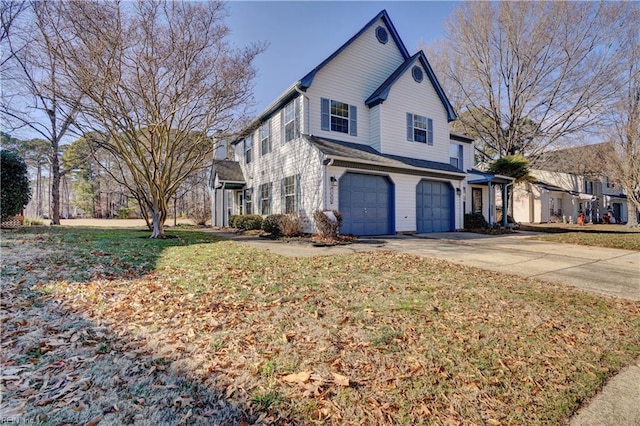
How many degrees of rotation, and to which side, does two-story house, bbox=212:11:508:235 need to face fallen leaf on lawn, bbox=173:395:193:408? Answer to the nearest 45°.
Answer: approximately 45° to its right

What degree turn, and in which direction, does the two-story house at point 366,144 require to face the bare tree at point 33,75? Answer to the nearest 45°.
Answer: approximately 90° to its right

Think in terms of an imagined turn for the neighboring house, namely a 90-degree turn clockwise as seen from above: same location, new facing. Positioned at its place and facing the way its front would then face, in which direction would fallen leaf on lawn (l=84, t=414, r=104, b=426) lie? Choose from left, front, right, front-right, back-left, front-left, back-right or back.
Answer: front-left

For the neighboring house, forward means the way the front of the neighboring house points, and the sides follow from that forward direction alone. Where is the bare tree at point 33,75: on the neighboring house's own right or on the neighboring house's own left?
on the neighboring house's own right

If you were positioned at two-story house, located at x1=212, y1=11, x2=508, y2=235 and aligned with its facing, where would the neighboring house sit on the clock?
The neighboring house is roughly at 9 o'clock from the two-story house.

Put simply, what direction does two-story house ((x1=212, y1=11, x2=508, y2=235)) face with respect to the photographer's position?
facing the viewer and to the right of the viewer

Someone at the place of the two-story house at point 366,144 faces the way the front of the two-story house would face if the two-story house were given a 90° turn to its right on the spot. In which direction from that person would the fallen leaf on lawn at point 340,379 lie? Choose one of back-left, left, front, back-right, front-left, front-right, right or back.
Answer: front-left

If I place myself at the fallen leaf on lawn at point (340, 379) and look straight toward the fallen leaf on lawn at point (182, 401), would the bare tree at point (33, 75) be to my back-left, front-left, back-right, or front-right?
front-right

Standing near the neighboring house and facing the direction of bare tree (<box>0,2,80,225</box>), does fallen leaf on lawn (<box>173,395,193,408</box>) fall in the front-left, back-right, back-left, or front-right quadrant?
front-left

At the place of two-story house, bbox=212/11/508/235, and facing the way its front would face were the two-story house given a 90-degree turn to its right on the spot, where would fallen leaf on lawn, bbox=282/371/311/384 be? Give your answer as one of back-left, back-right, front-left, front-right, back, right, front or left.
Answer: front-left

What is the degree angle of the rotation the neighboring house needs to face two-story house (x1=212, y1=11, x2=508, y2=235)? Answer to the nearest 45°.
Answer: approximately 45° to its right

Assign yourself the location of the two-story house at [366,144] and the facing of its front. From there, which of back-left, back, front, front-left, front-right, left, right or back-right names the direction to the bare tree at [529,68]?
left

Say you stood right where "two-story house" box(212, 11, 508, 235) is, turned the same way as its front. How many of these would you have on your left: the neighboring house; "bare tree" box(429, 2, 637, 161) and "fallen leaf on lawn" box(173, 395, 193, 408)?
2

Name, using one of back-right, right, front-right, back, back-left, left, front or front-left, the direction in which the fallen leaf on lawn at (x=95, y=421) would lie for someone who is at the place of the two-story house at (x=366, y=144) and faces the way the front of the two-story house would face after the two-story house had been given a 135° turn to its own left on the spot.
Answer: back
